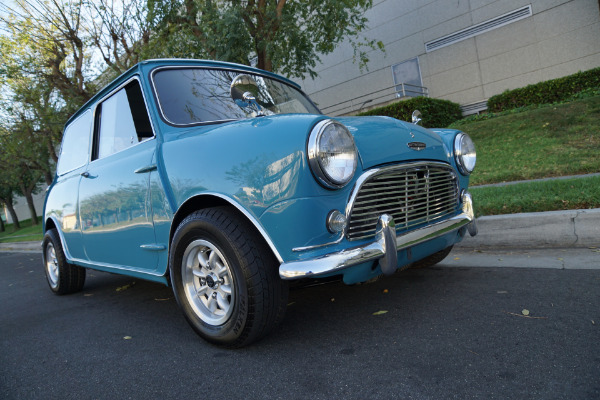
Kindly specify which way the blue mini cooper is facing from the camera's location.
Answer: facing the viewer and to the right of the viewer

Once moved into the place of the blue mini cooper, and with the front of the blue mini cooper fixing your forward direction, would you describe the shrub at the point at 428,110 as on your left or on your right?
on your left

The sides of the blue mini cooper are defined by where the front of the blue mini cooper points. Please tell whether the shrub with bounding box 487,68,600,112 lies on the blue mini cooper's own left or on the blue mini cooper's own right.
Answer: on the blue mini cooper's own left

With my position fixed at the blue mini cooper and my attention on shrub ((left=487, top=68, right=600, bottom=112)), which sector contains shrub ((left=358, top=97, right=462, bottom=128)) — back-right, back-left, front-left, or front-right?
front-left
